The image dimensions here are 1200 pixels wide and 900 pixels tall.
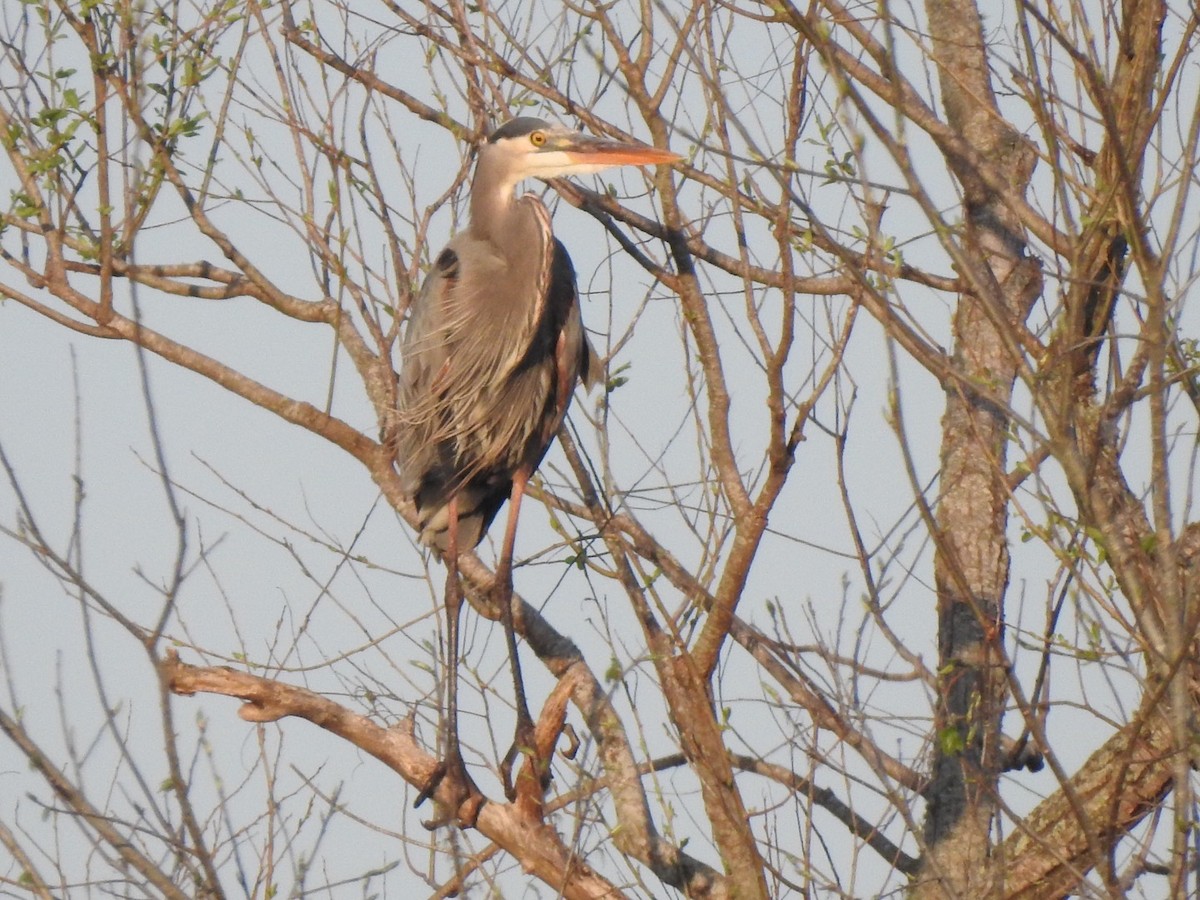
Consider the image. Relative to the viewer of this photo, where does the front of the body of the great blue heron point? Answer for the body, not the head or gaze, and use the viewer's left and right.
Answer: facing the viewer and to the right of the viewer

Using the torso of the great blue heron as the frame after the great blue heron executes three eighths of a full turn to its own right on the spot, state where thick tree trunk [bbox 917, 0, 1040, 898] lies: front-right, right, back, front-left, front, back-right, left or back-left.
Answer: back
